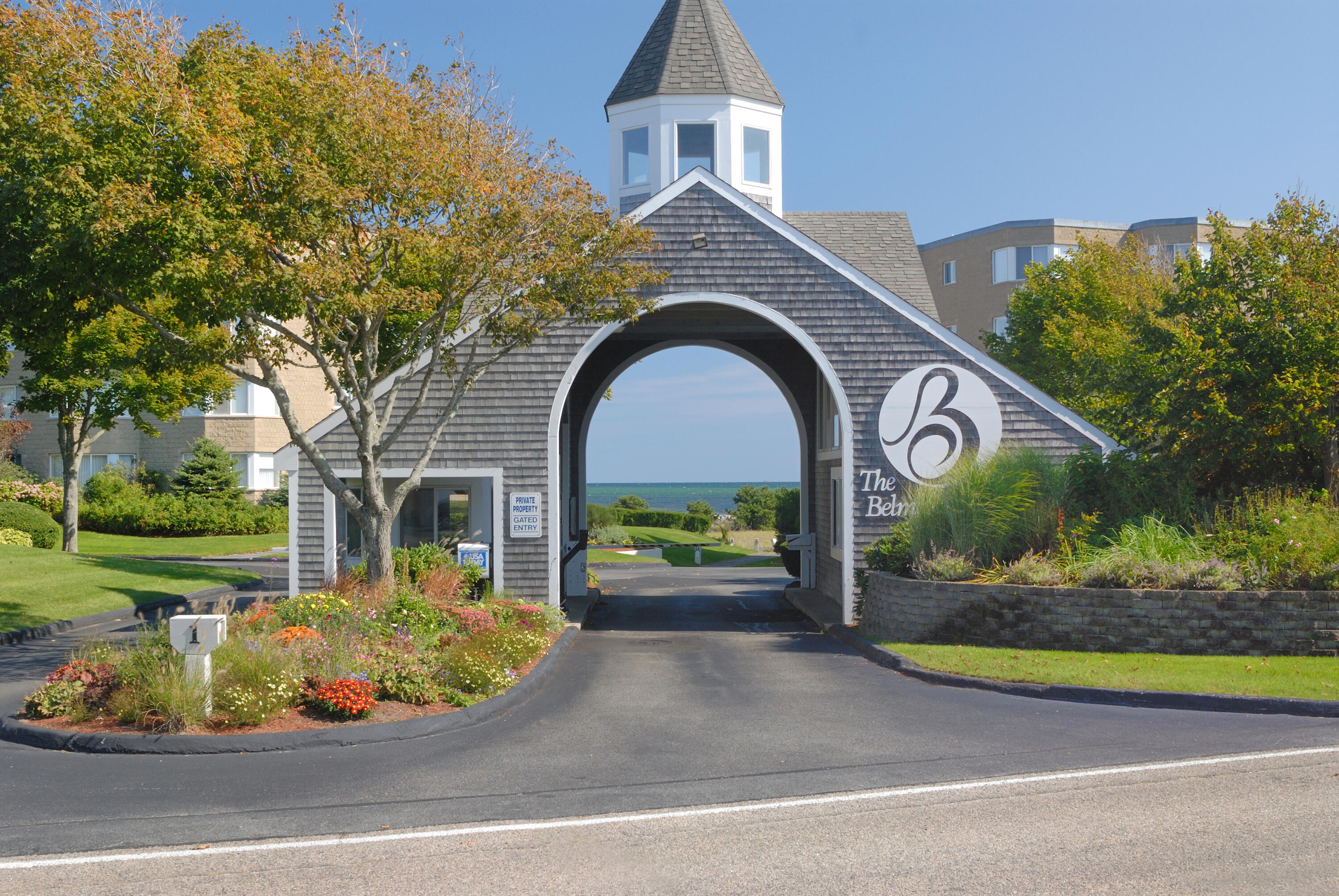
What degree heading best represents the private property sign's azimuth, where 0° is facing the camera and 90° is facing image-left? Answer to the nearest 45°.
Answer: approximately 0°

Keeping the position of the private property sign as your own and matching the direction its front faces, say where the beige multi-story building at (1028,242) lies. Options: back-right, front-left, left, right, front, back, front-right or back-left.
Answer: back-left

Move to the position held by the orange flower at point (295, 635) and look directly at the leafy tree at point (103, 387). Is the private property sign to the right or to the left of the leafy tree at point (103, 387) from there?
right

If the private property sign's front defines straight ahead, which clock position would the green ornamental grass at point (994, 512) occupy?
The green ornamental grass is roughly at 10 o'clock from the private property sign.

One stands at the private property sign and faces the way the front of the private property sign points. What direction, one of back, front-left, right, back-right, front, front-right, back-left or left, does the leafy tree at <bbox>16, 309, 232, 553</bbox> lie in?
back-right

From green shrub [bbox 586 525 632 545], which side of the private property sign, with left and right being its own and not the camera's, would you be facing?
back

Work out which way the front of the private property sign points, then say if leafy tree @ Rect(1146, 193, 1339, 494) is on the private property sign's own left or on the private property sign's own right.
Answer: on the private property sign's own left

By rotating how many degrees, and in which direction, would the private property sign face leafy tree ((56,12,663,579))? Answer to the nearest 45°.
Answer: approximately 45° to its right

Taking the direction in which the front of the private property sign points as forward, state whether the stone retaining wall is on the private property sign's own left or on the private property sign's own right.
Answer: on the private property sign's own left

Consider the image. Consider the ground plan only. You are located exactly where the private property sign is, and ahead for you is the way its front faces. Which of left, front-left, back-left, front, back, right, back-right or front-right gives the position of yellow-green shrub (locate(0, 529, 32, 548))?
back-right

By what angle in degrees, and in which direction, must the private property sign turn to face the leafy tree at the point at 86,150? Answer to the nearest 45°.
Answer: approximately 45° to its right
